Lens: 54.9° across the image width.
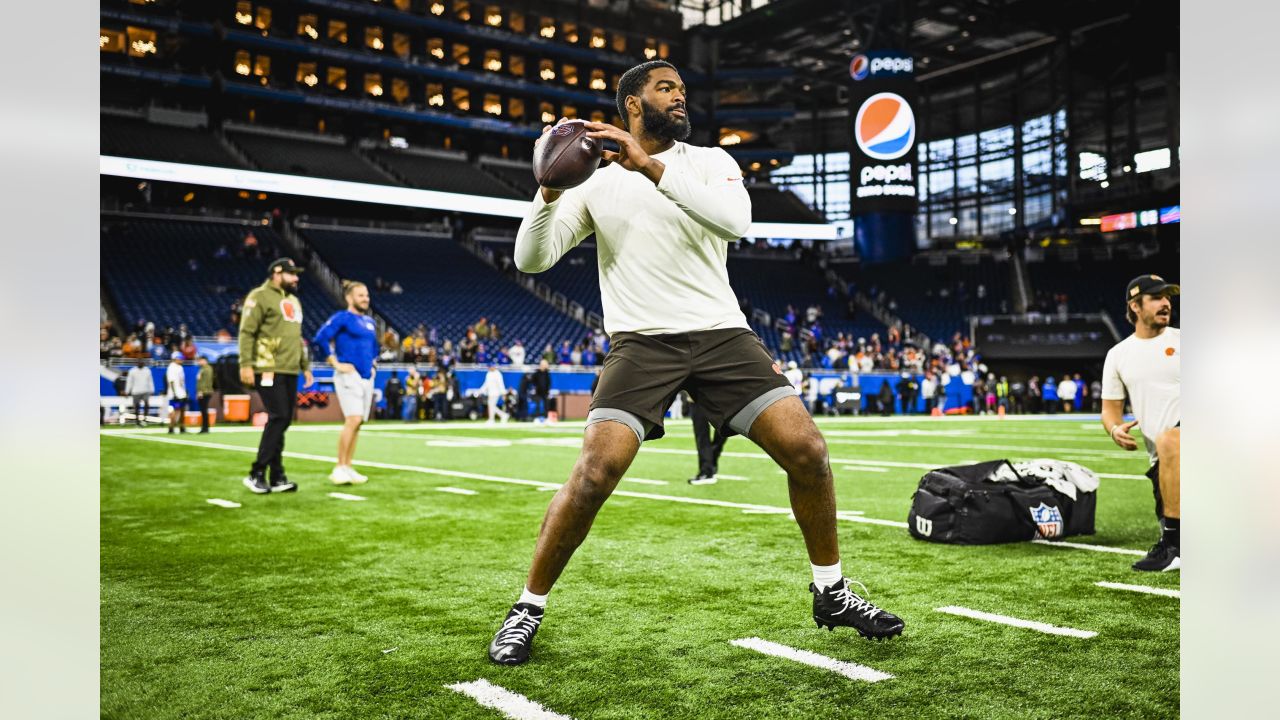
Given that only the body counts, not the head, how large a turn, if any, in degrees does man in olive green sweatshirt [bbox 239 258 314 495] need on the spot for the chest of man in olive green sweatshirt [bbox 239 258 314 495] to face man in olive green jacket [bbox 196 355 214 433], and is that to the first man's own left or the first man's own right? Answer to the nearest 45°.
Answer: approximately 135° to the first man's own left

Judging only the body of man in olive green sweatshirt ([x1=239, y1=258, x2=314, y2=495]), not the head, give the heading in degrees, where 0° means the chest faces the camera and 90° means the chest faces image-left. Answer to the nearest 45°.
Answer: approximately 315°

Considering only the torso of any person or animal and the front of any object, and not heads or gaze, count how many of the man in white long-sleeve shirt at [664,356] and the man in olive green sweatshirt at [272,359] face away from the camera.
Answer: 0

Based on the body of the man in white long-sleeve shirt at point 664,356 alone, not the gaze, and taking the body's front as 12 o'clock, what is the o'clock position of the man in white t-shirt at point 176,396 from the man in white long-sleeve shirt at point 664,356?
the man in white t-shirt at point 176,396 is roughly at 5 o'clock from the man in white long-sleeve shirt at point 664,356.

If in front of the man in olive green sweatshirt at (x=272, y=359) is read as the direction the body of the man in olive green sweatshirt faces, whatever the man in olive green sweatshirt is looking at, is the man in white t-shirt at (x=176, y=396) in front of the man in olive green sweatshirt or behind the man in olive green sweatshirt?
behind

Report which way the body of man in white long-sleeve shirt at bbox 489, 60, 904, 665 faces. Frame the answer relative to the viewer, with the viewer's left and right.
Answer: facing the viewer

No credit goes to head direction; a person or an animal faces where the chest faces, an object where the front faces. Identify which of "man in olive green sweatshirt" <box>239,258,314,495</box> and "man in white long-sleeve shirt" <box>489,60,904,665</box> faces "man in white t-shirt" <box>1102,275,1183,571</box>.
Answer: the man in olive green sweatshirt

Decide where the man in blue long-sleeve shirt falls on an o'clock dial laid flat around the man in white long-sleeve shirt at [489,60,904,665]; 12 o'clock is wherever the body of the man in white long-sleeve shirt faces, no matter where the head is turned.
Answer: The man in blue long-sleeve shirt is roughly at 5 o'clock from the man in white long-sleeve shirt.

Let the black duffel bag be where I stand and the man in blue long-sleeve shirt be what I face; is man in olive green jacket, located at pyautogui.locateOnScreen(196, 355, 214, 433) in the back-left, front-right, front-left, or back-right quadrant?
front-right
